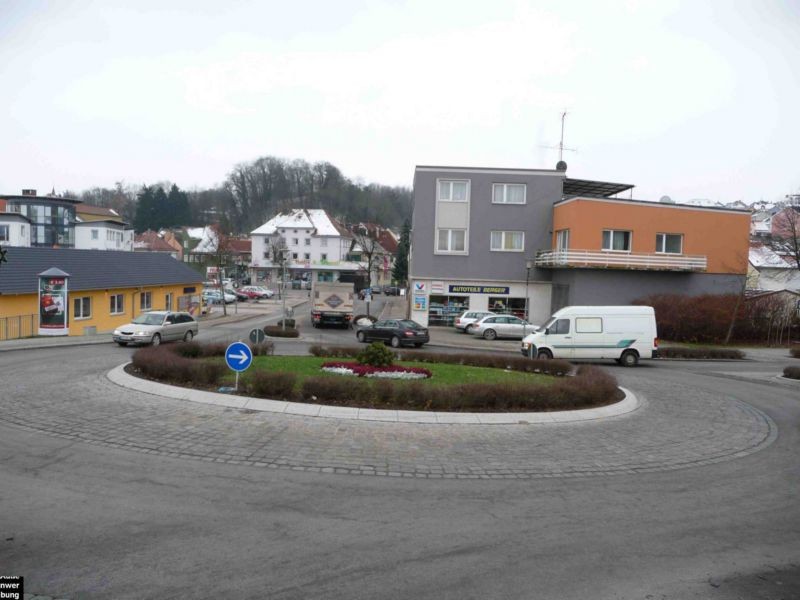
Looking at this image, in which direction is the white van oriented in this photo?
to the viewer's left

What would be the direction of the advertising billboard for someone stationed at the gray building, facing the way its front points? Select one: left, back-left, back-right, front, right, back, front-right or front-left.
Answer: front-right

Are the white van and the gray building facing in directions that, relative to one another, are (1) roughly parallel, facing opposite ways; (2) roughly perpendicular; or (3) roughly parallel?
roughly perpendicular

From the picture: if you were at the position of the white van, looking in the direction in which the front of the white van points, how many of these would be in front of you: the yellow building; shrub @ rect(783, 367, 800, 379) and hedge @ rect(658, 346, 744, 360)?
1

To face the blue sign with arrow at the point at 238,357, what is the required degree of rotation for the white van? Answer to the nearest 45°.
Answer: approximately 45° to its left

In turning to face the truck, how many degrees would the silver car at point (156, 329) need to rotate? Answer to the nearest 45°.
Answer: approximately 180°
